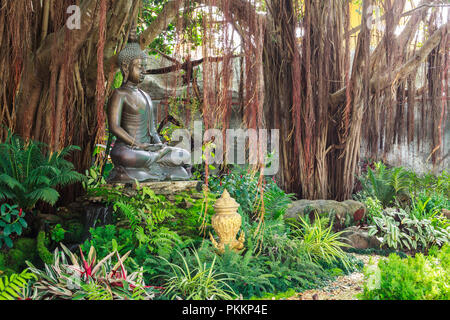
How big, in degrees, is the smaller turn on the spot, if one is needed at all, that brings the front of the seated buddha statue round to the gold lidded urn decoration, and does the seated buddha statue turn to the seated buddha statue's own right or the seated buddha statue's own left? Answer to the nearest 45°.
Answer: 0° — it already faces it

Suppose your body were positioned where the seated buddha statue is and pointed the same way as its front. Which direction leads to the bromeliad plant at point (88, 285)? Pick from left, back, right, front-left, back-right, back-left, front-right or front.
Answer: front-right

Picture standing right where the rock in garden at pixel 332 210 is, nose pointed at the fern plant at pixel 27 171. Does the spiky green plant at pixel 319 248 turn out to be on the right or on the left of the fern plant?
left

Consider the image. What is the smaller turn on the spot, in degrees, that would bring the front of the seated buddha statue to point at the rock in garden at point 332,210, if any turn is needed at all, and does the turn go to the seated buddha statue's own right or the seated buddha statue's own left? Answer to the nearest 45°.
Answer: approximately 45° to the seated buddha statue's own left

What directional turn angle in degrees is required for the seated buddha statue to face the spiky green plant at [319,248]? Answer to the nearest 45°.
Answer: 0° — it already faces it

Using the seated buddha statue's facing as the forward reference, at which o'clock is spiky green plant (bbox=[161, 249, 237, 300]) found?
The spiky green plant is roughly at 1 o'clock from the seated buddha statue.

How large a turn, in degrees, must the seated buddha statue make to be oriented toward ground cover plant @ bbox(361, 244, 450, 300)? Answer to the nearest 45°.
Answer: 0° — it already faces it

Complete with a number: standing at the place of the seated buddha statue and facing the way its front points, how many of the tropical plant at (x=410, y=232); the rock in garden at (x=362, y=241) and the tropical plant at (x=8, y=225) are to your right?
1

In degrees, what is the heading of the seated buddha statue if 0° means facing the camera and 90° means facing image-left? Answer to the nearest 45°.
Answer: approximately 315°
